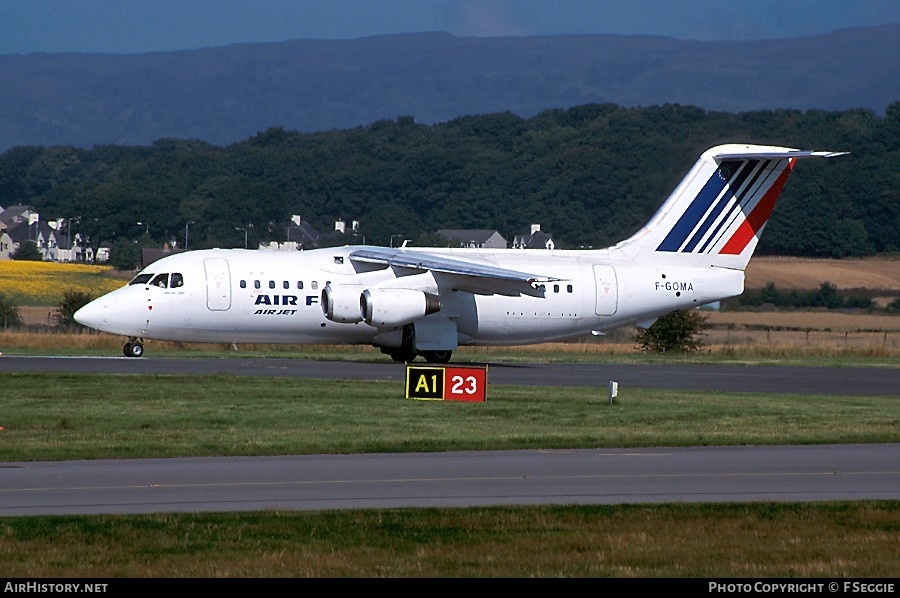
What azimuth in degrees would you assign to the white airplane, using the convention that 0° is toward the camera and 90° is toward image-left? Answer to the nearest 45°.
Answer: approximately 90°

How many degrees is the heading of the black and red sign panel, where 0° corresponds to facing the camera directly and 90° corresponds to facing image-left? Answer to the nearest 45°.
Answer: approximately 0°

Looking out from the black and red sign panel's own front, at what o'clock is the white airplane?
The white airplane is roughly at 6 o'clock from the black and red sign panel.

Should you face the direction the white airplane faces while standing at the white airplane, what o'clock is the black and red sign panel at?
The black and red sign panel is roughly at 9 o'clock from the white airplane.

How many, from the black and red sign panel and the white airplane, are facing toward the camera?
1

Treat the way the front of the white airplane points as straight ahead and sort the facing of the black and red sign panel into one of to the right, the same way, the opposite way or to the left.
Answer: to the left
